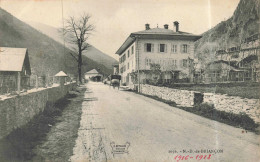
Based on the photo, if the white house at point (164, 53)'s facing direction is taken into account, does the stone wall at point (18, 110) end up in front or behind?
in front

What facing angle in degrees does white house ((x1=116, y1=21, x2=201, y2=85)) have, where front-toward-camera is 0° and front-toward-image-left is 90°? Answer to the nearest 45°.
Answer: approximately 0°

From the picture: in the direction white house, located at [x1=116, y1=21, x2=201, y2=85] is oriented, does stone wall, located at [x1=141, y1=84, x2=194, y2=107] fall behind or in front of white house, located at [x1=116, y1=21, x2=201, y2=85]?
in front

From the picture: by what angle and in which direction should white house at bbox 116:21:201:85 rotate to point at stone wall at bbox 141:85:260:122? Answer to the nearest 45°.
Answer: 0° — it already faces it
